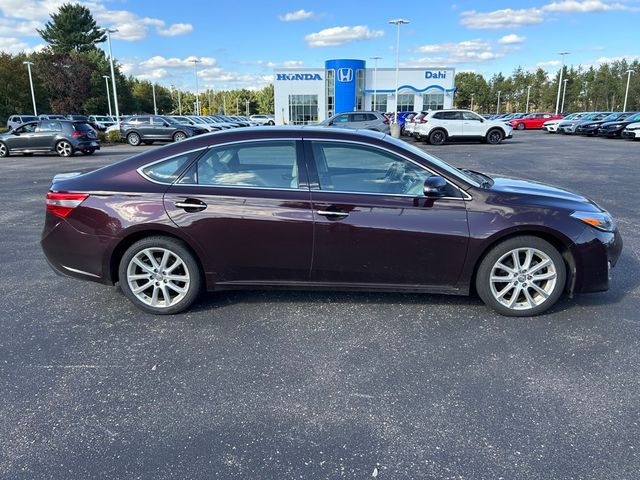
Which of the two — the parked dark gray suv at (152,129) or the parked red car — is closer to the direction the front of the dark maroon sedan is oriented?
the parked red car

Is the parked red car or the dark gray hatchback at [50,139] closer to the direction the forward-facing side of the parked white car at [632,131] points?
the dark gray hatchback

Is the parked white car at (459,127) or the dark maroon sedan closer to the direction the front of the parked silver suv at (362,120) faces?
the dark maroon sedan

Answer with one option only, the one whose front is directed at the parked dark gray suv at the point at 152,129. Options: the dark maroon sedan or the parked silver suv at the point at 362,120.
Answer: the parked silver suv

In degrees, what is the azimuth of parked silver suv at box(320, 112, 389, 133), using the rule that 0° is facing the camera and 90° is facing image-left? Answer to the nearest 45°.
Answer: approximately 90°

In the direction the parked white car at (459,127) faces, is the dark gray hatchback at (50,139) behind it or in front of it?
behind

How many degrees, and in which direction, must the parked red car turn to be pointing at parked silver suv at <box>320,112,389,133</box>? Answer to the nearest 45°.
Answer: approximately 45° to its left

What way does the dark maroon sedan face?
to the viewer's right

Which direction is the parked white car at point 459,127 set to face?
to the viewer's right

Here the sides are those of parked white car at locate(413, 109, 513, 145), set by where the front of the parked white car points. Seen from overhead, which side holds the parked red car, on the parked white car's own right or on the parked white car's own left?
on the parked white car's own left

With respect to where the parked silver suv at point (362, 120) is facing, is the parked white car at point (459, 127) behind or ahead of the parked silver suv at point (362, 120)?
behind

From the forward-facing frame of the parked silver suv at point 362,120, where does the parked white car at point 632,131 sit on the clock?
The parked white car is roughly at 6 o'clock from the parked silver suv.

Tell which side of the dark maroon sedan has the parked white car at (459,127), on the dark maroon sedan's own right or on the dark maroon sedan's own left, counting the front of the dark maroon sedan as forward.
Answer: on the dark maroon sedan's own left

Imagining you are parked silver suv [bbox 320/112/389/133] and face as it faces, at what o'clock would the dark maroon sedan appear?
The dark maroon sedan is roughly at 9 o'clock from the parked silver suv.
